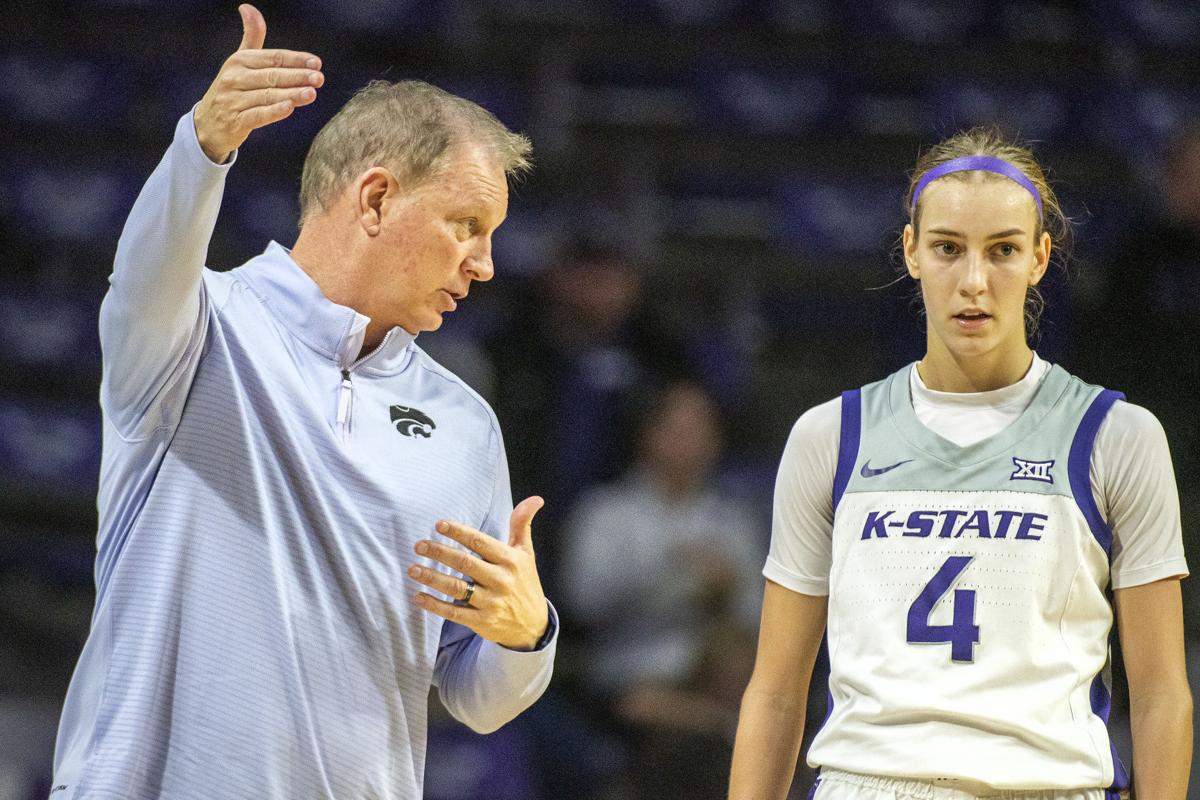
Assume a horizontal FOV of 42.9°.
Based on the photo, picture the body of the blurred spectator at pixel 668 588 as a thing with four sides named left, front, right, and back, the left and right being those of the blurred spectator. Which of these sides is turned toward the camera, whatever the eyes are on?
front

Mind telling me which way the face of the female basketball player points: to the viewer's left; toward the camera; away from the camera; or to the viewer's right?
toward the camera

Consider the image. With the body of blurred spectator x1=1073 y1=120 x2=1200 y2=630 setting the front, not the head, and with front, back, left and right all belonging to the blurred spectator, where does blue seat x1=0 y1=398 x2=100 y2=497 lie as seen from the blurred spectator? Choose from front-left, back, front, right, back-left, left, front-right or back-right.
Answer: right

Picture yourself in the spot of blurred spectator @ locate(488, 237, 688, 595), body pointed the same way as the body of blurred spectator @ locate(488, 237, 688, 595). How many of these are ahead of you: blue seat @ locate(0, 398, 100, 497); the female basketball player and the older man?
2

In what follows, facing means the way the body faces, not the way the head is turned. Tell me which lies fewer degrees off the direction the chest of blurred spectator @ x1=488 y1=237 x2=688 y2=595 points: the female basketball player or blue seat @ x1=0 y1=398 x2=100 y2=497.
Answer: the female basketball player

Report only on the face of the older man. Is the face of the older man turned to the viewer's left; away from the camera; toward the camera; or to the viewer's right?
to the viewer's right

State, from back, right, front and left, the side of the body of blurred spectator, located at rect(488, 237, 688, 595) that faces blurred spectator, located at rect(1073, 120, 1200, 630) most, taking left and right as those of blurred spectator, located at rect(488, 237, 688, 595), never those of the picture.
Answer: left

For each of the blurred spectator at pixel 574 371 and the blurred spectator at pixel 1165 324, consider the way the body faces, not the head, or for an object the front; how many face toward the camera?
2

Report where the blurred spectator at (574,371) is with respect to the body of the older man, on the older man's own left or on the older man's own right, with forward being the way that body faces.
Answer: on the older man's own left

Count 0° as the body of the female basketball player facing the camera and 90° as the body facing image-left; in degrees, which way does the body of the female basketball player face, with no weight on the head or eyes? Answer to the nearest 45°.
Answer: approximately 0°

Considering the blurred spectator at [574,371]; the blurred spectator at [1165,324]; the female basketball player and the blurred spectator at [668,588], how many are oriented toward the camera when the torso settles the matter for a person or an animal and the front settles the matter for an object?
4

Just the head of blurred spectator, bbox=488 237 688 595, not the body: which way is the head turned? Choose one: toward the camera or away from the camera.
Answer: toward the camera

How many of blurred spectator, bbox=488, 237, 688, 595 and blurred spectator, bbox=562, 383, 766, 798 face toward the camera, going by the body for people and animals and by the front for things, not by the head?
2

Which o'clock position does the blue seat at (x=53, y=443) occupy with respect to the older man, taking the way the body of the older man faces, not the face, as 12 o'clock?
The blue seat is roughly at 7 o'clock from the older man.

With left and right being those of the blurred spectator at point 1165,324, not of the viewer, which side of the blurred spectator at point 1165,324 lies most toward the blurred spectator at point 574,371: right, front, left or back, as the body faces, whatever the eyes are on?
right

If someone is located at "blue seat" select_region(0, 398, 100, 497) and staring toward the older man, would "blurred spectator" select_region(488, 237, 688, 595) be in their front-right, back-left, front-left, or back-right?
front-left
